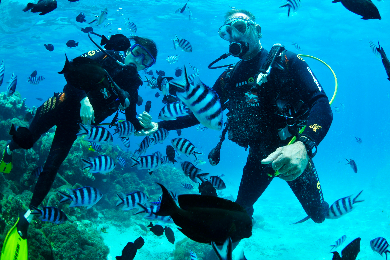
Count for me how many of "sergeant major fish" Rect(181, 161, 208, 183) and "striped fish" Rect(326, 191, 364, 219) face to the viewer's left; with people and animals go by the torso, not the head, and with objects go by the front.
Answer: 2

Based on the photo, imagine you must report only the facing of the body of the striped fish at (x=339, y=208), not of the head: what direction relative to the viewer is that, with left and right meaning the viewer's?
facing to the left of the viewer

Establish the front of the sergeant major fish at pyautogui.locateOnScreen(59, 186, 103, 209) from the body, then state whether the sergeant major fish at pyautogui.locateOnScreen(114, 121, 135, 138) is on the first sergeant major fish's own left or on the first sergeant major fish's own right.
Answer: on the first sergeant major fish's own left

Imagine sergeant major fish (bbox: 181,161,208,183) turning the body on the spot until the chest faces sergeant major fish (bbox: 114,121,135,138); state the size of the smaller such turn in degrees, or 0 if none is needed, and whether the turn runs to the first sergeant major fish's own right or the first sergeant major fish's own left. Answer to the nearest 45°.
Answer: approximately 45° to the first sergeant major fish's own right
